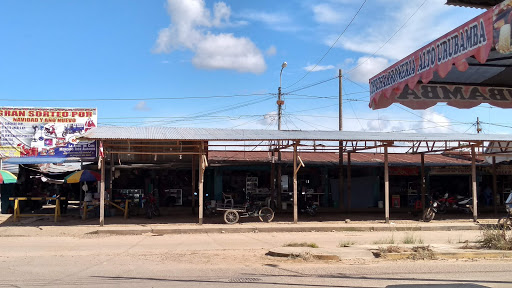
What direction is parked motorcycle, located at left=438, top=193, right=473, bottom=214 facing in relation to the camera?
to the viewer's left

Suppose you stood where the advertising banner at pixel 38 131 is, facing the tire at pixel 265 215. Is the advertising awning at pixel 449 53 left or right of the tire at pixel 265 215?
right

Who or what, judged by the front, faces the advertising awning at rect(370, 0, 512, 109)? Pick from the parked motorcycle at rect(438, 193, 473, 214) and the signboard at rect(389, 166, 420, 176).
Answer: the signboard

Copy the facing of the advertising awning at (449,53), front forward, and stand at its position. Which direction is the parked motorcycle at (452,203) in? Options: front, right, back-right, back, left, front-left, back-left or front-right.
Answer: back-right

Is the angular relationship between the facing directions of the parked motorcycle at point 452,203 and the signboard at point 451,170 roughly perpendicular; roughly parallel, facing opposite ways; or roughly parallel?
roughly perpendicular

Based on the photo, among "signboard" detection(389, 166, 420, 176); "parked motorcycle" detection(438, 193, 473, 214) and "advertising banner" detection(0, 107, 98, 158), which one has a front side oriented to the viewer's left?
the parked motorcycle

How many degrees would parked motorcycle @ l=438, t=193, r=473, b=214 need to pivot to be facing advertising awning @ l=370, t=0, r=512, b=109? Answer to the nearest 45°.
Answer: approximately 90° to its left
